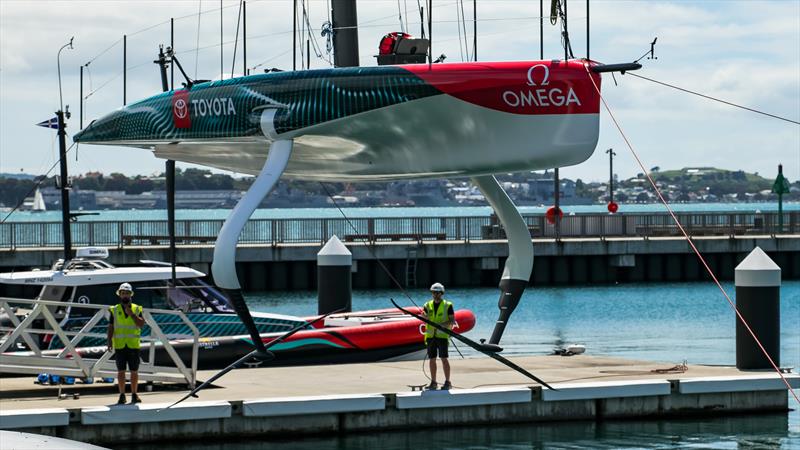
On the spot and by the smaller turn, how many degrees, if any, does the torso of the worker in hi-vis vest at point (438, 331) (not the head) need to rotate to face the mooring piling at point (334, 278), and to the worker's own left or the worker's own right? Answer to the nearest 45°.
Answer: approximately 180°

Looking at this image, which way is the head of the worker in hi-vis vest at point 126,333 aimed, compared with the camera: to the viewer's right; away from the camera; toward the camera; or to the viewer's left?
toward the camera

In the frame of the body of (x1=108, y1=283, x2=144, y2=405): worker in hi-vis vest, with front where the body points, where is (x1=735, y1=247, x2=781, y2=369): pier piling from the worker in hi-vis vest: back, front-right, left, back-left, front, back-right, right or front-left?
left

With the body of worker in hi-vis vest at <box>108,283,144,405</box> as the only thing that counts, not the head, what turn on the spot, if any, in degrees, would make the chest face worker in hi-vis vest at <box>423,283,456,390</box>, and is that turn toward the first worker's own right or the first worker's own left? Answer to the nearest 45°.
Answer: approximately 90° to the first worker's own left

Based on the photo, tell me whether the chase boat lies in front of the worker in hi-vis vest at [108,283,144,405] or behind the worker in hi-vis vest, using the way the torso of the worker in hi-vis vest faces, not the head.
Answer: behind

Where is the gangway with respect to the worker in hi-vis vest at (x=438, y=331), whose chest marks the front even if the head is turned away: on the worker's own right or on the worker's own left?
on the worker's own right

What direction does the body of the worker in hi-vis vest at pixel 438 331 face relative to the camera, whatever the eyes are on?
toward the camera

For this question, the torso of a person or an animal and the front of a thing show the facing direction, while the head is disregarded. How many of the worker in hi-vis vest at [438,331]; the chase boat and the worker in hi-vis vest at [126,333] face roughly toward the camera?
2

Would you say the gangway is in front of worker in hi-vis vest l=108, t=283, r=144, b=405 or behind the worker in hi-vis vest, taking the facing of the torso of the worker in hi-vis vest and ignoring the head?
behind

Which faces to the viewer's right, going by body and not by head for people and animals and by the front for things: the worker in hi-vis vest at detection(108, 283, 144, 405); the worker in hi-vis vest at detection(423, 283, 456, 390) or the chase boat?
the chase boat

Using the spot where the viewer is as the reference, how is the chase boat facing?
facing to the right of the viewer

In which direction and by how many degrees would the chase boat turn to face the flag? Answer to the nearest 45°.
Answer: approximately 135° to its left

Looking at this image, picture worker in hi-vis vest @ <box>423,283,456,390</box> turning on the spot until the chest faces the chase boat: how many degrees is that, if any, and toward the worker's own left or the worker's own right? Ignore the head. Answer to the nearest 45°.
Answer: approximately 135° to the worker's own right

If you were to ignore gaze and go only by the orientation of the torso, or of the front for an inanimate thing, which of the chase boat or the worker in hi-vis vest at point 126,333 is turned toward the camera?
the worker in hi-vis vest

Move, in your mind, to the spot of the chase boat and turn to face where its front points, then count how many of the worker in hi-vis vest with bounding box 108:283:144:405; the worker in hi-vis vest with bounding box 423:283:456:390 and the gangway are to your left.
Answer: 0

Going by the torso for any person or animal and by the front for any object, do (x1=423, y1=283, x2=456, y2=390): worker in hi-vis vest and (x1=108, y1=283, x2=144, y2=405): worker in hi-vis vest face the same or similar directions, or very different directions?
same or similar directions

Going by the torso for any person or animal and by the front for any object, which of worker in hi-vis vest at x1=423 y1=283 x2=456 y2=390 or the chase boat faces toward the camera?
the worker in hi-vis vest
